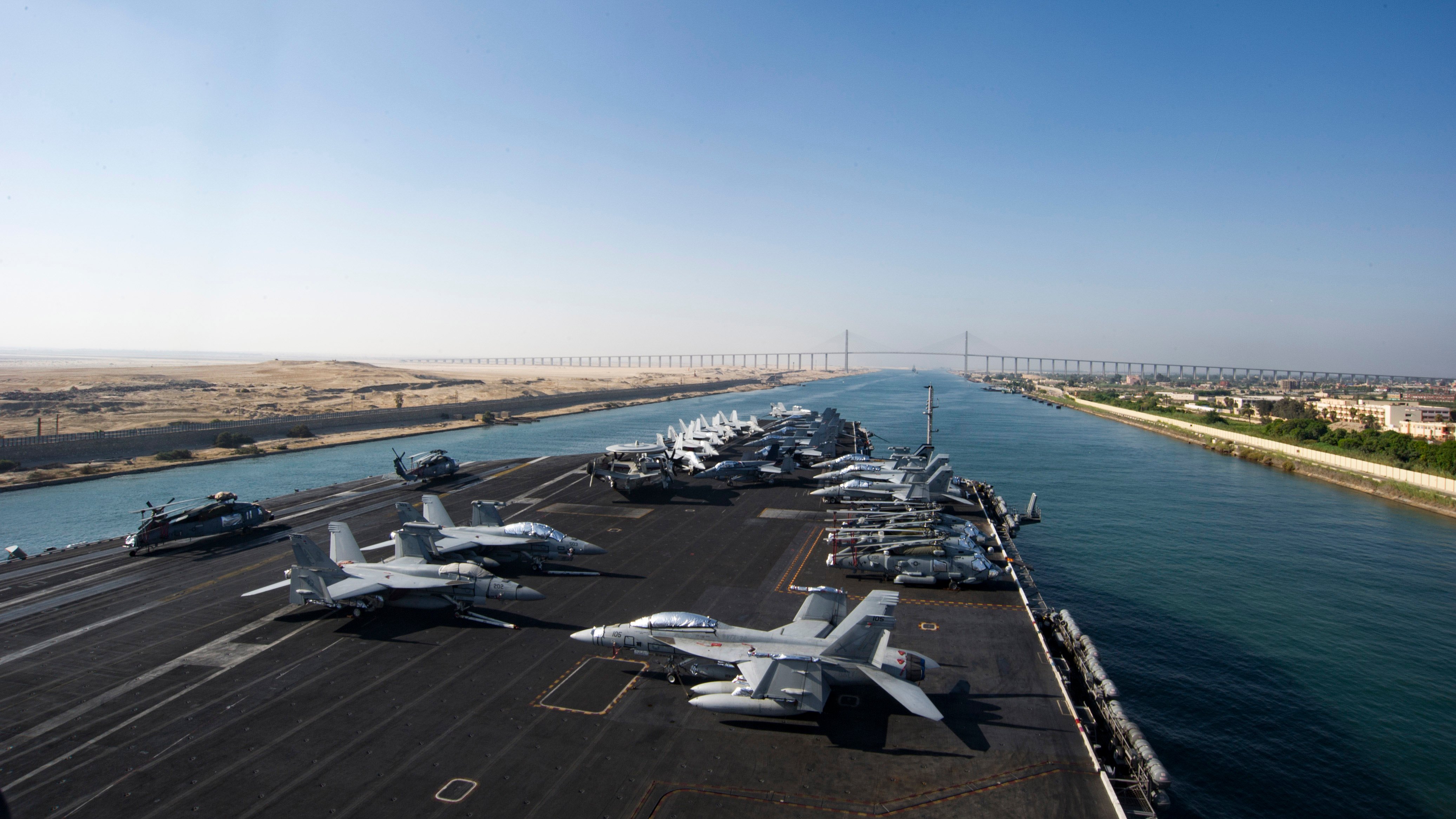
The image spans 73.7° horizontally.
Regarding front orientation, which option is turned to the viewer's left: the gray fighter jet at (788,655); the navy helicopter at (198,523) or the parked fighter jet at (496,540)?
the gray fighter jet

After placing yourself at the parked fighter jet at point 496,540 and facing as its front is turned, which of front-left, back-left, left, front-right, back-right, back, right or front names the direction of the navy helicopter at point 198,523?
back

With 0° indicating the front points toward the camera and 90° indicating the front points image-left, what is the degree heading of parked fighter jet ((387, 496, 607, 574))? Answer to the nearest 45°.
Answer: approximately 315°

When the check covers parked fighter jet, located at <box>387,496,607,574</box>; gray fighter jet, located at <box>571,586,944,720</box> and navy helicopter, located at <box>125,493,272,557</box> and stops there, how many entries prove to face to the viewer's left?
1

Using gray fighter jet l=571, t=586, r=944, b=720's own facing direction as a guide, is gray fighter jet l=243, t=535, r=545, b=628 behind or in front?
in front

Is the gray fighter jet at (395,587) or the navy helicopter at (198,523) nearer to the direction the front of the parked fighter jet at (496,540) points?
the gray fighter jet

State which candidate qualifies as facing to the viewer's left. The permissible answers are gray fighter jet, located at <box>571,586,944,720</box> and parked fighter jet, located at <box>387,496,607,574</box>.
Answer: the gray fighter jet

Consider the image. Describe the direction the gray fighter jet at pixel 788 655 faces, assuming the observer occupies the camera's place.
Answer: facing to the left of the viewer

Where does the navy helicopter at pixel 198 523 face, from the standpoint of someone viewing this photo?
facing away from the viewer and to the right of the viewer

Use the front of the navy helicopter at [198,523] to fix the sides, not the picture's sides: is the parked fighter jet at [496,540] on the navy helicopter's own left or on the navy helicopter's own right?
on the navy helicopter's own right
